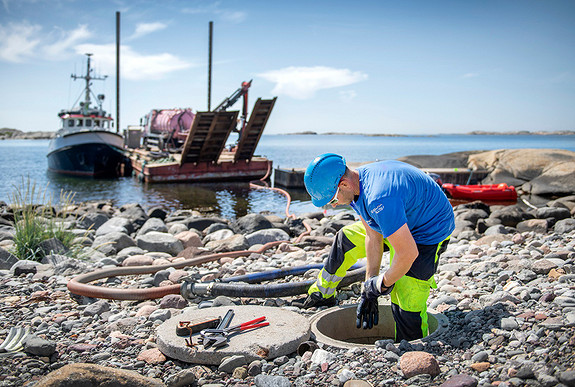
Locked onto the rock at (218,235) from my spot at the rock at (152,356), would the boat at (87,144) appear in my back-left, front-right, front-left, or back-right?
front-left

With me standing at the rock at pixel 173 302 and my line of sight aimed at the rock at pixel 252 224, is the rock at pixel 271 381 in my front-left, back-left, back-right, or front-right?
back-right

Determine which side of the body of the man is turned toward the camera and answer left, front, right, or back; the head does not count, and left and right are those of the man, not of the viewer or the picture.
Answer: left

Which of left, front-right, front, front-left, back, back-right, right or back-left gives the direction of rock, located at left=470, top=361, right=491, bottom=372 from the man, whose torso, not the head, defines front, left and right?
back-left

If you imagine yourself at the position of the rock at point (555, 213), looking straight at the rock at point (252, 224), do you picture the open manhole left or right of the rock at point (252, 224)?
left

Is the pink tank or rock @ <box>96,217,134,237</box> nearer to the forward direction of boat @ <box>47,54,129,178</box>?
the rock
